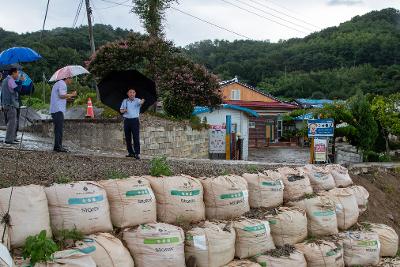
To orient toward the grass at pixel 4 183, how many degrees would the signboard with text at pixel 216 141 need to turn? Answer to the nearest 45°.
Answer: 0° — it already faces it

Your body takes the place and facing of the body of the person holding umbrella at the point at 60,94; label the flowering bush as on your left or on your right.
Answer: on your left

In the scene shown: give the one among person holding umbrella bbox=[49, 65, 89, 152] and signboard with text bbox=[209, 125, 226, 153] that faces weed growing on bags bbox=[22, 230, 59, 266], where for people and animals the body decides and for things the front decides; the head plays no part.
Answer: the signboard with text

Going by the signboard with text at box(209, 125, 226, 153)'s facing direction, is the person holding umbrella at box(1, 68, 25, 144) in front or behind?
in front

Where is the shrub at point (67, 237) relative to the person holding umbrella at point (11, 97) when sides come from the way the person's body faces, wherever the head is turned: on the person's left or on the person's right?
on the person's right

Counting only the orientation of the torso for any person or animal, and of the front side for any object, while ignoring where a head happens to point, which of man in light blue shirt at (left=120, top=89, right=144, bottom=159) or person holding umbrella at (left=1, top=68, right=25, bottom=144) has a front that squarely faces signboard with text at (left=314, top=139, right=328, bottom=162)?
the person holding umbrella

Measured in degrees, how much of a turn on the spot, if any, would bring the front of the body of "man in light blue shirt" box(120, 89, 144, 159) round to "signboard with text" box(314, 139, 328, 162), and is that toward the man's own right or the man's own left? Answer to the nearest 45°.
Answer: approximately 135° to the man's own left

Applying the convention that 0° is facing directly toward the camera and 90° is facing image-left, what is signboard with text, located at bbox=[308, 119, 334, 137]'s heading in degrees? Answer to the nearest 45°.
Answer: approximately 0°

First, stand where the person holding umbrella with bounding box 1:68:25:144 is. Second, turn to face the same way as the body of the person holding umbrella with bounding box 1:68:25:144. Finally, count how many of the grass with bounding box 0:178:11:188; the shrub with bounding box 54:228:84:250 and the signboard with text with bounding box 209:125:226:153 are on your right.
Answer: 2

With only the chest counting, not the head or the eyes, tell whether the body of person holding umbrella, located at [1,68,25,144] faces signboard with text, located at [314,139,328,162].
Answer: yes

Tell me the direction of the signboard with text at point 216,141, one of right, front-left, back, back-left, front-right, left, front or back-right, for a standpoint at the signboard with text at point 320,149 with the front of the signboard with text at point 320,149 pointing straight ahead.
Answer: back-right

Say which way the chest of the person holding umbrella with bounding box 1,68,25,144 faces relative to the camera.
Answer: to the viewer's right
